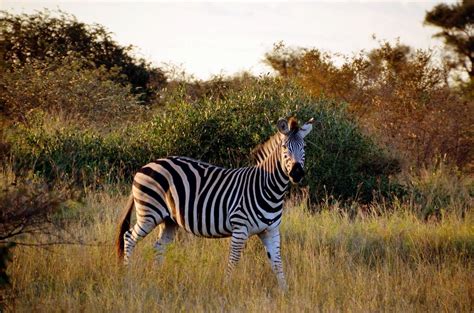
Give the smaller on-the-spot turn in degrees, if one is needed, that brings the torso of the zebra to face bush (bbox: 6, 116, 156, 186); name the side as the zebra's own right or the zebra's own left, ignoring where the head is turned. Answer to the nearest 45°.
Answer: approximately 180°

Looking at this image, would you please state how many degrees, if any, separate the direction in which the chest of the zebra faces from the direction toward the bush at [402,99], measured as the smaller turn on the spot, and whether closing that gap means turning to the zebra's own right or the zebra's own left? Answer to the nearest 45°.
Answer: approximately 90° to the zebra's own left

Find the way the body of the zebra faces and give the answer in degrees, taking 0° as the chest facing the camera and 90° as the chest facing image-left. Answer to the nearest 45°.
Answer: approximately 315°

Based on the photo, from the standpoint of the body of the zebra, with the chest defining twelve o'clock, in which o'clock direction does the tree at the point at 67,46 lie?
The tree is roughly at 7 o'clock from the zebra.
